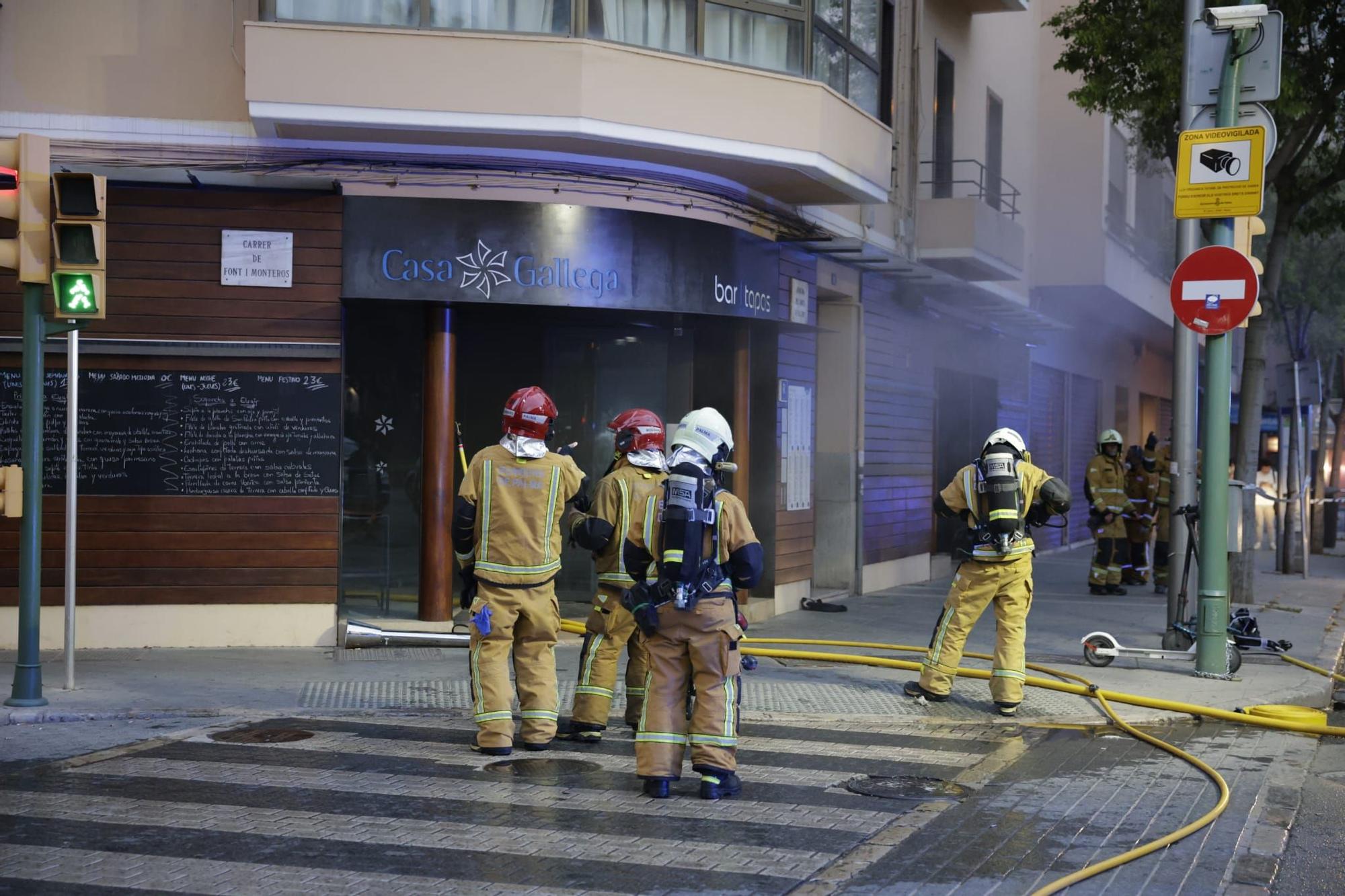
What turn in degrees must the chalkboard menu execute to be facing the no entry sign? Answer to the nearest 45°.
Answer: approximately 45° to its left

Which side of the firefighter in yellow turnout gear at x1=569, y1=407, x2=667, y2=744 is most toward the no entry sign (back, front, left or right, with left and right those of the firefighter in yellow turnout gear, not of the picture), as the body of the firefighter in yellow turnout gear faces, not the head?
right

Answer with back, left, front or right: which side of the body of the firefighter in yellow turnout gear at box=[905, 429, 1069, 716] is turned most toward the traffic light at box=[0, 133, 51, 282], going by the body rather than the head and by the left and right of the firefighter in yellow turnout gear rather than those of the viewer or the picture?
left

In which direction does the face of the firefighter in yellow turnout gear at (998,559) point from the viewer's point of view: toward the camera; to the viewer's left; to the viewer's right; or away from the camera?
away from the camera

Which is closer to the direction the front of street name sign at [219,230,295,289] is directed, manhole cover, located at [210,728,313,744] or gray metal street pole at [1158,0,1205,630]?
the manhole cover

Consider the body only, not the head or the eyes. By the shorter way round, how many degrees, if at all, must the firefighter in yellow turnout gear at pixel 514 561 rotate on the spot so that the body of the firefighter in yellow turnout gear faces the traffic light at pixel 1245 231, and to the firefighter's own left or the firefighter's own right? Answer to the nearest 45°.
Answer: approximately 45° to the firefighter's own right

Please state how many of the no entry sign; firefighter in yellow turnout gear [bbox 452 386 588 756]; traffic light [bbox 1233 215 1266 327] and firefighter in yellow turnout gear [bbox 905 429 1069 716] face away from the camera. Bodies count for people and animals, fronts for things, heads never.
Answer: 2

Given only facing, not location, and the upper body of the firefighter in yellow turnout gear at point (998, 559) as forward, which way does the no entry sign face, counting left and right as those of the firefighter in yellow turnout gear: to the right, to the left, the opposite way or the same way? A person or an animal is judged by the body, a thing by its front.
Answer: the opposite way

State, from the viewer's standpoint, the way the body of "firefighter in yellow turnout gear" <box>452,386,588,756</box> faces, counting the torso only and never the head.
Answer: away from the camera

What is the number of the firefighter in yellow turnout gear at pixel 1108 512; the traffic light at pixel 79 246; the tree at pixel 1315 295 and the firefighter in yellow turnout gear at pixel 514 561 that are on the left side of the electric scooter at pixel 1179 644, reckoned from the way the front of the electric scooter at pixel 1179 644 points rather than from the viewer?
2

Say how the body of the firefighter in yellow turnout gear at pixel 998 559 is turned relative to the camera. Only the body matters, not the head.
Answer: away from the camera
